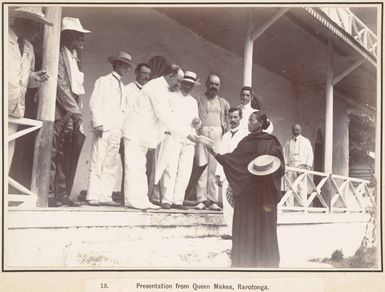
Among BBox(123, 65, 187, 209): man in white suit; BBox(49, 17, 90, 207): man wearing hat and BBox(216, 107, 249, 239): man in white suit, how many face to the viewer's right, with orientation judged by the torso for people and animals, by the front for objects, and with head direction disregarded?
2

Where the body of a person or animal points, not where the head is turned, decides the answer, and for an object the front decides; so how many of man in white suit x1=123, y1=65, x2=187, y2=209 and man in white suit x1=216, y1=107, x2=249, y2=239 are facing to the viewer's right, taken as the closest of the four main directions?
1

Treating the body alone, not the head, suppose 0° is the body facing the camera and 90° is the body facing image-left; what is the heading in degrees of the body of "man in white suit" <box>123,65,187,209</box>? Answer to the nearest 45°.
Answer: approximately 270°

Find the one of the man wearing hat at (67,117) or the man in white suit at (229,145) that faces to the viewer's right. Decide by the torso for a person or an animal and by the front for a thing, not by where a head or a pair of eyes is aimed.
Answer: the man wearing hat

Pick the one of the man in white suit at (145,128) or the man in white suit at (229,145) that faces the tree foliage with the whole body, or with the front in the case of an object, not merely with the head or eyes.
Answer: the man in white suit at (145,128)

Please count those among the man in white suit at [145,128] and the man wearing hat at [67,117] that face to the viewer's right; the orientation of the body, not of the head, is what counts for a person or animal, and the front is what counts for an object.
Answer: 2

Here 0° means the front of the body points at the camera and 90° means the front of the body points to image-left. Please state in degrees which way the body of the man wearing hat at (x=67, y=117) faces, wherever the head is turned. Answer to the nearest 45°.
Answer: approximately 270°

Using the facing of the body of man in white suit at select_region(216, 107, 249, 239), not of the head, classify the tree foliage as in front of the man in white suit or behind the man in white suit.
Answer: behind

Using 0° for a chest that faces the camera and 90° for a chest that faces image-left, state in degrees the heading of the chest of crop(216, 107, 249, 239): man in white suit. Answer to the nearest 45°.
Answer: approximately 45°
